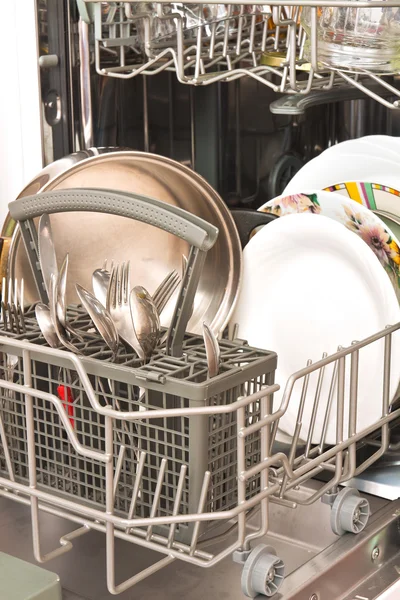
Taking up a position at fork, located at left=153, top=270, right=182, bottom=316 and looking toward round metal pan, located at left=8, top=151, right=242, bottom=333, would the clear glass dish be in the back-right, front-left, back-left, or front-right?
front-right

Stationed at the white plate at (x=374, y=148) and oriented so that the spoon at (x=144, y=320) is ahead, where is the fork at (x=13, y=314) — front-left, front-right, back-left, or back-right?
front-right

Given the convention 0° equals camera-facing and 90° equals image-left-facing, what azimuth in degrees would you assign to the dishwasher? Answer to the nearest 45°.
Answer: approximately 45°
